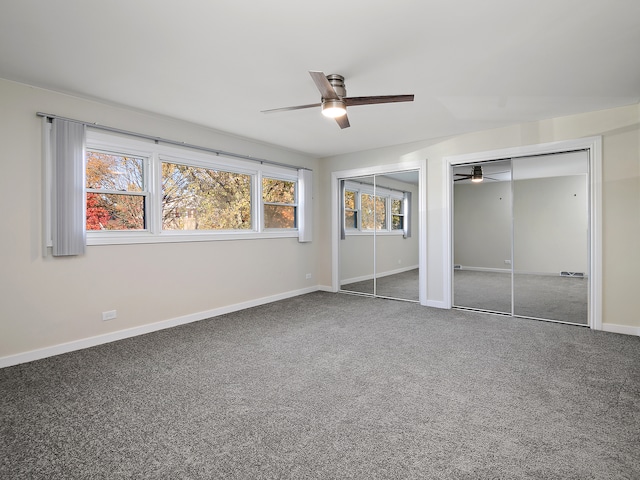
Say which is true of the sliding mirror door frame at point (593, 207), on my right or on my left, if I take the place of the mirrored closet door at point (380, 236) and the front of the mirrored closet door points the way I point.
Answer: on my left

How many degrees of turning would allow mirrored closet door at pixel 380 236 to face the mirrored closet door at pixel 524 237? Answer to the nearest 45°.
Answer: approximately 90° to its left

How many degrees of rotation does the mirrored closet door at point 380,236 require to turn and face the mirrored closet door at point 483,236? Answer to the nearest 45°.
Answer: approximately 90° to its left

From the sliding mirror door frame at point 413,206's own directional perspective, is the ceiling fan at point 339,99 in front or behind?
in front

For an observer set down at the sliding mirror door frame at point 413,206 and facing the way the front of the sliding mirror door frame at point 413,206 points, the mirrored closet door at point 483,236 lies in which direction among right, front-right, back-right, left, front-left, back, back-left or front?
left

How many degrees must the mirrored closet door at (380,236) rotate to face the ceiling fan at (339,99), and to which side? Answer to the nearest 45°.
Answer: approximately 45° to its left

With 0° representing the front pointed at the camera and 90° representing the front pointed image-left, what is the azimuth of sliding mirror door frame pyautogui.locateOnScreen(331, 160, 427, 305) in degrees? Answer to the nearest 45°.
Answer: approximately 45°
